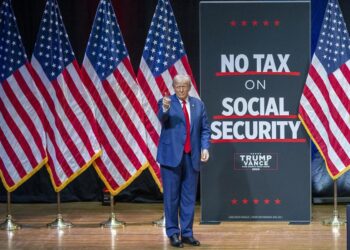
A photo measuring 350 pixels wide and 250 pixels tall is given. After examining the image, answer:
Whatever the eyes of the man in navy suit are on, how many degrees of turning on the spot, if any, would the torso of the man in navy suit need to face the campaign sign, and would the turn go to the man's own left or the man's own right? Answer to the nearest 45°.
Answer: approximately 135° to the man's own left

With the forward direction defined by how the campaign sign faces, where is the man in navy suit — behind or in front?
in front

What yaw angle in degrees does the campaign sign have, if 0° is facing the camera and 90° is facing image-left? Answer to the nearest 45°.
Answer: approximately 0°

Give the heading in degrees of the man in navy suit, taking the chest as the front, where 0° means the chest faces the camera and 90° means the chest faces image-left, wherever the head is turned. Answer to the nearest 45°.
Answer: approximately 0°

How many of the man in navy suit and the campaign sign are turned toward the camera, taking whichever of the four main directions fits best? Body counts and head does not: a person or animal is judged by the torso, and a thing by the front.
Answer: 2
